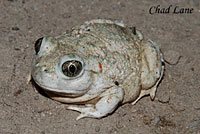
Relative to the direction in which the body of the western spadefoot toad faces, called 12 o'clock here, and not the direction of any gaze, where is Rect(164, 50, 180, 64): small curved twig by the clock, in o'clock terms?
The small curved twig is roughly at 6 o'clock from the western spadefoot toad.

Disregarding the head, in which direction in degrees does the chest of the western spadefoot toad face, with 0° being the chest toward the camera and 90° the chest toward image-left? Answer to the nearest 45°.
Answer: approximately 45°

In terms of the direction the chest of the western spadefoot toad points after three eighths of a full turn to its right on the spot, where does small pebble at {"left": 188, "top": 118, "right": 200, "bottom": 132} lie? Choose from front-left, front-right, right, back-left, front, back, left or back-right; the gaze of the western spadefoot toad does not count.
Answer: right
